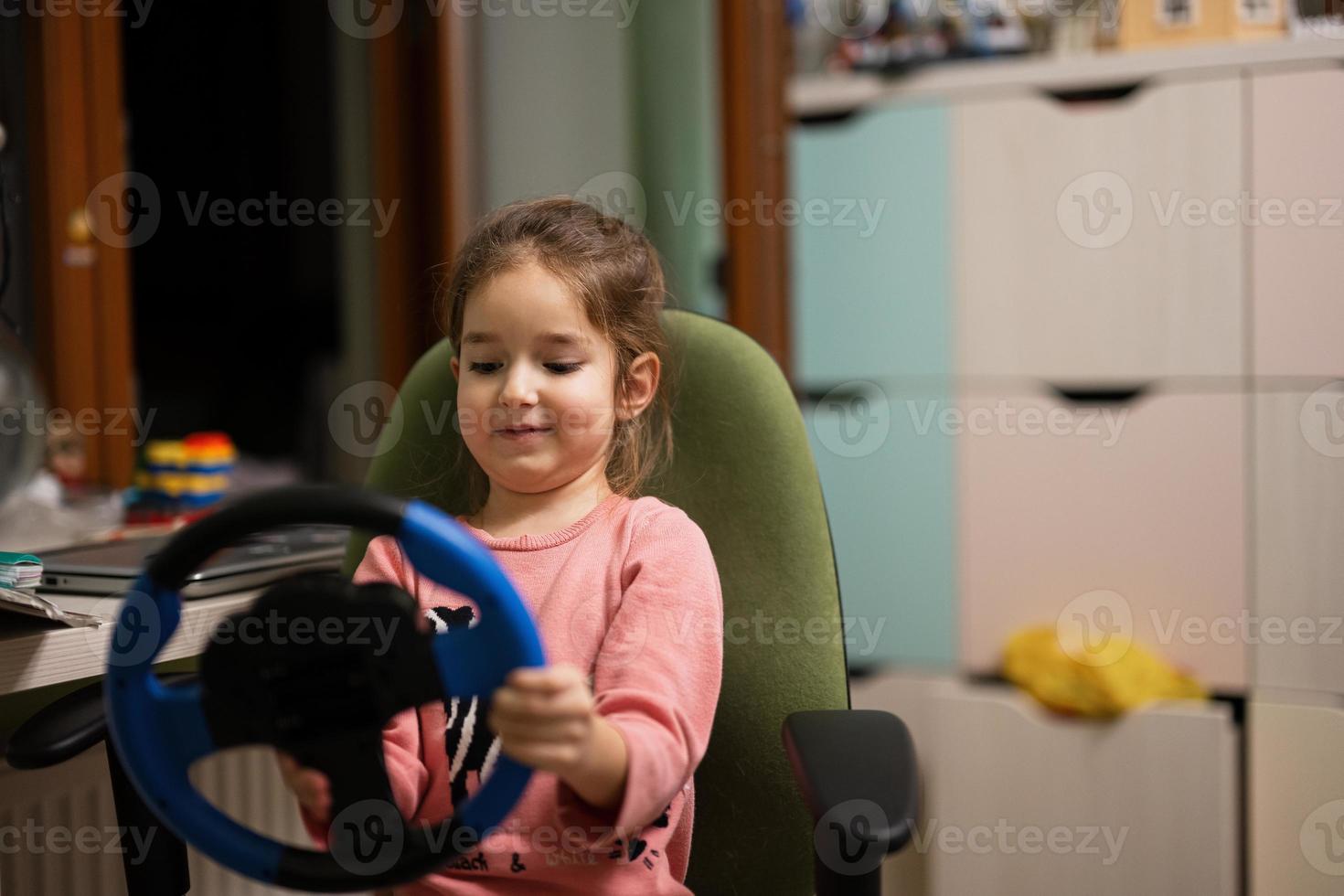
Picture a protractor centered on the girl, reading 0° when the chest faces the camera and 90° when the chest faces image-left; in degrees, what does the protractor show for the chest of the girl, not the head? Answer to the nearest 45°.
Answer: approximately 45°
